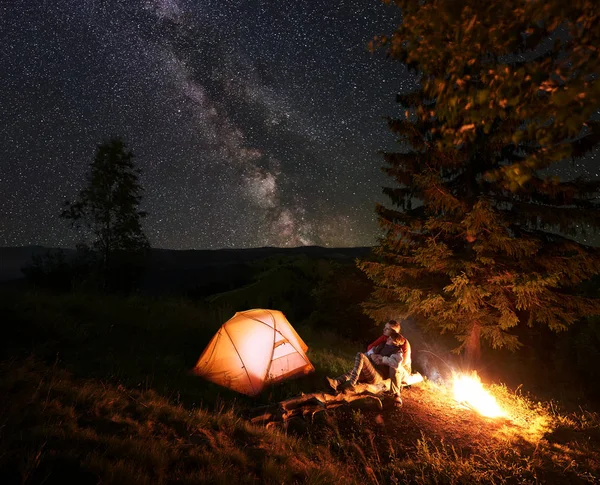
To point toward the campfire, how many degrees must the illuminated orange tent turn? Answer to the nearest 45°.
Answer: approximately 45° to its left

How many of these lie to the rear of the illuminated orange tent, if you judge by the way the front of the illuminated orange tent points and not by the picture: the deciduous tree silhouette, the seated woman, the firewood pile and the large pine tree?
1

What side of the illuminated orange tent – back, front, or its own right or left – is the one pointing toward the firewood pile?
front

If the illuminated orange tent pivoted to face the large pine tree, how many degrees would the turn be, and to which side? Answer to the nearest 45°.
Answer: approximately 45° to its left

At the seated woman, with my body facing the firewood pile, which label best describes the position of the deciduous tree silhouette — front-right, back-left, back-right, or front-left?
back-right

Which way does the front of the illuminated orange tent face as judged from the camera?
facing the viewer and to the right of the viewer

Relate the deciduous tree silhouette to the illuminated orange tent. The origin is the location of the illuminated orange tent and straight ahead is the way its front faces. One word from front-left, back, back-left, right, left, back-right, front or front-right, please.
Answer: back

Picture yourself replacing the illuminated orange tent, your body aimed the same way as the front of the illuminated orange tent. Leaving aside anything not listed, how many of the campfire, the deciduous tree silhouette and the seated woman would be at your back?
1

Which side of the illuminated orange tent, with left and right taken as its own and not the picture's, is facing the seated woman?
front

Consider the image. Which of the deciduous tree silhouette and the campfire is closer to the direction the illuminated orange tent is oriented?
the campfire

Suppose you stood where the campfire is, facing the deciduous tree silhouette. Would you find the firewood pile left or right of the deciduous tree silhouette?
left

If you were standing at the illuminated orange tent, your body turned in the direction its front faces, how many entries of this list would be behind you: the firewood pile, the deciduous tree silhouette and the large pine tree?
1

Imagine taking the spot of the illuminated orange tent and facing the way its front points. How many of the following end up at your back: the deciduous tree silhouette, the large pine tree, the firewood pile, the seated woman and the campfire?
1
